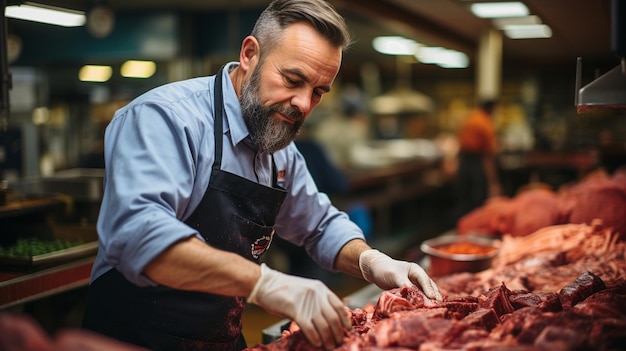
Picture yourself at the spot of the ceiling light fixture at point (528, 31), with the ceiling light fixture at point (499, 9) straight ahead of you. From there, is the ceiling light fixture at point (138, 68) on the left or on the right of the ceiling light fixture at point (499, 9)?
right

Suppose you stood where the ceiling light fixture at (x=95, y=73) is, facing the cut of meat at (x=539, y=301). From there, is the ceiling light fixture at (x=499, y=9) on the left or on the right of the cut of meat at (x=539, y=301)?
left

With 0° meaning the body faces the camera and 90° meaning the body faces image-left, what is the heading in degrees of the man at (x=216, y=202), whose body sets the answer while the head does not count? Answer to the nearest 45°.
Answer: approximately 315°

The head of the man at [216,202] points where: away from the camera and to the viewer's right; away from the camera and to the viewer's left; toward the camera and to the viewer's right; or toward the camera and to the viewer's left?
toward the camera and to the viewer's right

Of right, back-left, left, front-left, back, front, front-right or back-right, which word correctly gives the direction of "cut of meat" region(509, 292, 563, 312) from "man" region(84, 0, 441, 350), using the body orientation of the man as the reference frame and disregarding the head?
front-left

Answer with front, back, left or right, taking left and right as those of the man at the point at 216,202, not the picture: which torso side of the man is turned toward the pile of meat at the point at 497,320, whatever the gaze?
front

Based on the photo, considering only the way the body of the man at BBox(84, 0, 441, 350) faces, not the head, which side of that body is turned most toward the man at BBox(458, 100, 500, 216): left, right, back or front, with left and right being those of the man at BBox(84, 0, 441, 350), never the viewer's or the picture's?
left

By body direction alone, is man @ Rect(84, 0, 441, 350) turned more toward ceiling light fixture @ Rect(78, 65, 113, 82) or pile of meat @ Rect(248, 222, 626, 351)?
the pile of meat

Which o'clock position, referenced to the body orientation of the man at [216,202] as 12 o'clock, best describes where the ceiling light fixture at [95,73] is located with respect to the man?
The ceiling light fixture is roughly at 7 o'clock from the man.

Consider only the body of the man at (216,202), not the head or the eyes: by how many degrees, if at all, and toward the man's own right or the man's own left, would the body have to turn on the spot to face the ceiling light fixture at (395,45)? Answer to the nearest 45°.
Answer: approximately 135° to the man's own left

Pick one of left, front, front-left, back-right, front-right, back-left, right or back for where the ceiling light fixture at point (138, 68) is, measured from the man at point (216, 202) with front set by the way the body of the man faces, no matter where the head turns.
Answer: back-left

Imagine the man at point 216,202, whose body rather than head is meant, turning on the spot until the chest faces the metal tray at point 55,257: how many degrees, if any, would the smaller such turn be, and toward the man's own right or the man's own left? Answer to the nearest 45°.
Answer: approximately 180°

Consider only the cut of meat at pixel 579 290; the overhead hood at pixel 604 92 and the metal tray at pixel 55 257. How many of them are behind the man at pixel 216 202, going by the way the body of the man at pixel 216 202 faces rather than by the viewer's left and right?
1
